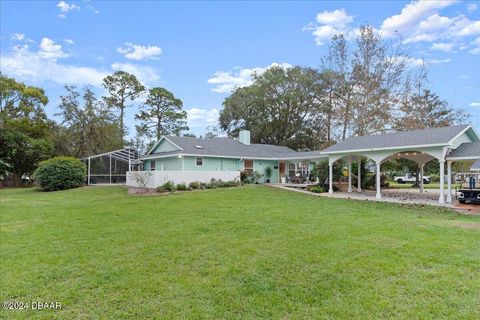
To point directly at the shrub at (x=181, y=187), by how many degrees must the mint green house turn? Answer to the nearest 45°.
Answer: approximately 45° to its right

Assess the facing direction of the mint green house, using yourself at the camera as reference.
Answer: facing the viewer and to the right of the viewer

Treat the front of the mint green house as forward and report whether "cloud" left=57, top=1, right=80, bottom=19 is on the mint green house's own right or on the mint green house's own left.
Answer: on the mint green house's own right

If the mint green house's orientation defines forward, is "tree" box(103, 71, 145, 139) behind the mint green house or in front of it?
behind

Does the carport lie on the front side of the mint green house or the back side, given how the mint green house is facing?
on the front side

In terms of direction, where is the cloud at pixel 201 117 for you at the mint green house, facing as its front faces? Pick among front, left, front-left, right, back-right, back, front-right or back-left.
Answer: back-left

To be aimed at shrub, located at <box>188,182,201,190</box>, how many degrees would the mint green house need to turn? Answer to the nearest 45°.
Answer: approximately 45° to its right

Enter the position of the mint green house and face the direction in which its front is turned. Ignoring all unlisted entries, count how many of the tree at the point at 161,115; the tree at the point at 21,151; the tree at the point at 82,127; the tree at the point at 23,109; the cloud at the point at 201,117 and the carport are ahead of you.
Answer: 1

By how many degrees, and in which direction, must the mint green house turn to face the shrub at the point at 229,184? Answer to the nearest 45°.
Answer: approximately 45° to its right

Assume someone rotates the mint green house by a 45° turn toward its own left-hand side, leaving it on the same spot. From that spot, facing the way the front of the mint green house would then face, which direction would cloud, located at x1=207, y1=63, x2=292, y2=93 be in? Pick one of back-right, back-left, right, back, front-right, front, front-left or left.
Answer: left
